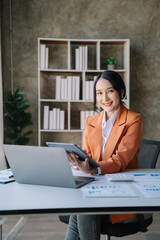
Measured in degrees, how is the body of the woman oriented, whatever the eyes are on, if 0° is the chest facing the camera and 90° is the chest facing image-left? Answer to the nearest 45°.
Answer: approximately 45°

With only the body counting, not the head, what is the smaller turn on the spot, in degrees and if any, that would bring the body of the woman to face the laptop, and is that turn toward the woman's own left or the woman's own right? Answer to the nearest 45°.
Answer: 0° — they already face it

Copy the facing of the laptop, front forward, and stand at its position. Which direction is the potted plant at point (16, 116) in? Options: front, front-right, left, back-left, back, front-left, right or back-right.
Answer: front-left

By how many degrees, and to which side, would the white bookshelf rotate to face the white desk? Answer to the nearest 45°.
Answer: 0° — it already faces it

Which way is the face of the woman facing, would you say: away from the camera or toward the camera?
toward the camera

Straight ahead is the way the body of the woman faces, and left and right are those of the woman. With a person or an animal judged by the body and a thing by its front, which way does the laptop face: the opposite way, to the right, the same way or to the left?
the opposite way

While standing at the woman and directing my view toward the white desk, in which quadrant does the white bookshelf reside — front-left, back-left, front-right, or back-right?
back-right

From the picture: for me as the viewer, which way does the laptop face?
facing away from the viewer and to the right of the viewer

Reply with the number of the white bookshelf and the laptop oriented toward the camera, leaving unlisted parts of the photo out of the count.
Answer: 1

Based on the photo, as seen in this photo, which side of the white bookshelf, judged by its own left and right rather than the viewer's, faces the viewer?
front

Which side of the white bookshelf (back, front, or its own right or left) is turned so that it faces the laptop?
front

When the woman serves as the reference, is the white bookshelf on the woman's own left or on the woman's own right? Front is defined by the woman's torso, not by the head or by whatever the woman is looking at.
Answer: on the woman's own right

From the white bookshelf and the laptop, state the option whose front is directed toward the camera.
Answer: the white bookshelf

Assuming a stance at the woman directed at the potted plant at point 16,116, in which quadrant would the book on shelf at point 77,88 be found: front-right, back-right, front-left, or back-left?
front-right

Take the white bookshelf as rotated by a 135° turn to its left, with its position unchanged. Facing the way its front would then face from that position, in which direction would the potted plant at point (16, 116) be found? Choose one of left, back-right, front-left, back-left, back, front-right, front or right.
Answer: back
